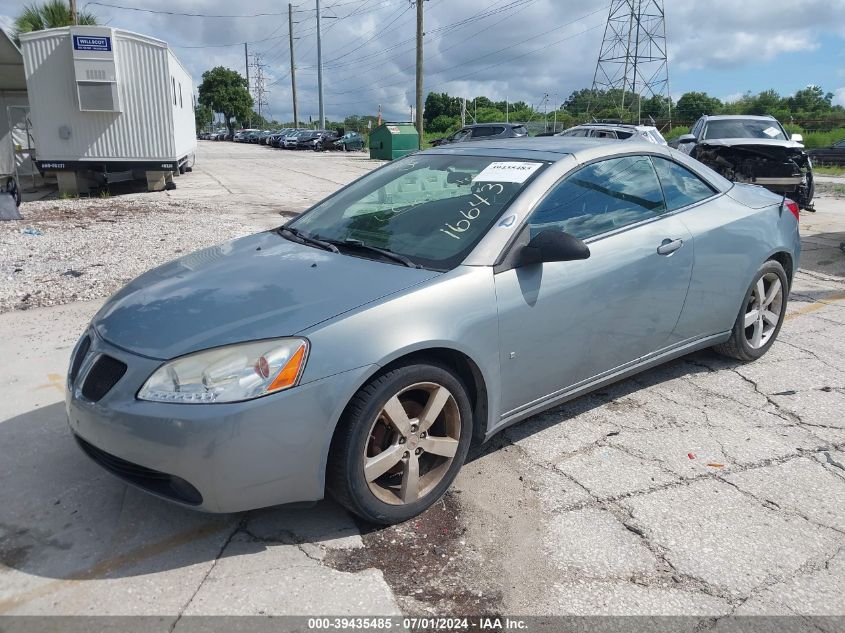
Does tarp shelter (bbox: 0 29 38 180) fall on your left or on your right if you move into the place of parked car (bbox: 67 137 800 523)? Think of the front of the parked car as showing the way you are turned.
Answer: on your right

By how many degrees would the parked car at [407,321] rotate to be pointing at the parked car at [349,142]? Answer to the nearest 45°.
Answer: approximately 135° to its right

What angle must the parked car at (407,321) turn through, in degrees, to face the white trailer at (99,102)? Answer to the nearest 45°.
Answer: approximately 90° to its right

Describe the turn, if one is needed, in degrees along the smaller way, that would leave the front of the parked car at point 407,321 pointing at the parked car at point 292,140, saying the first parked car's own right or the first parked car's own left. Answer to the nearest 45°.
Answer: approximately 135° to the first parked car's own right

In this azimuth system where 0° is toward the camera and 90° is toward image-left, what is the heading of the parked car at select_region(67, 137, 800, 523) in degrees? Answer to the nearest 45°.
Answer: approximately 45°

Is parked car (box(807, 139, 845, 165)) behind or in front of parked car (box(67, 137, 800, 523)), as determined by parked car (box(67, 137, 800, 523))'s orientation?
behind

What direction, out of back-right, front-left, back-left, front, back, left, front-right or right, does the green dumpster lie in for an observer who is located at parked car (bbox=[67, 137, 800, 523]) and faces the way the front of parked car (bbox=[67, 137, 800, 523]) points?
back-right

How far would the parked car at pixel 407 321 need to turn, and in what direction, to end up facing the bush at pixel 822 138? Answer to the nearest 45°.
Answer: approximately 180°

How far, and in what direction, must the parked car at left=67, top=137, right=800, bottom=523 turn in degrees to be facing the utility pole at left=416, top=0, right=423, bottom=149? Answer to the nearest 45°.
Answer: approximately 135° to its right

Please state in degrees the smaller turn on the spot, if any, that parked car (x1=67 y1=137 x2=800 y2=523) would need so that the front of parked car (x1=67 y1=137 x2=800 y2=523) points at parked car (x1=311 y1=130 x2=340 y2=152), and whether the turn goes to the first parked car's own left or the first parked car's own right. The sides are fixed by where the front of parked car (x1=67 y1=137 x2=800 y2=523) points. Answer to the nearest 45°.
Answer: approximately 135° to the first parked car's own right

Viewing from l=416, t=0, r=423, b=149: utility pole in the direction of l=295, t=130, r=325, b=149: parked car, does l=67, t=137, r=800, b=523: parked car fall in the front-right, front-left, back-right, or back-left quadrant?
back-left
